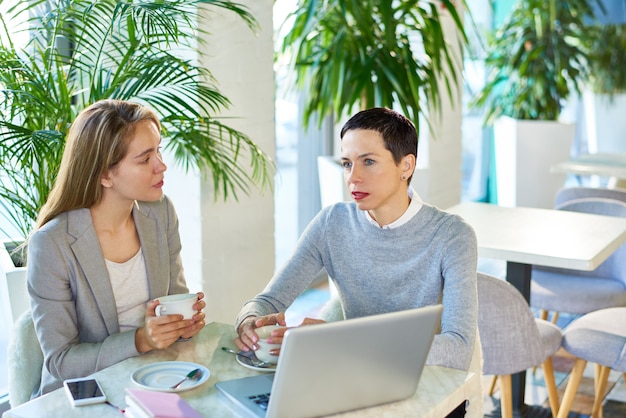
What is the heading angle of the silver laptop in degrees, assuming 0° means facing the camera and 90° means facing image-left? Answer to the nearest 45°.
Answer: approximately 135°

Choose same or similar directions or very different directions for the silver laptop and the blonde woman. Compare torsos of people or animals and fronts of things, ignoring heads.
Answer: very different directions

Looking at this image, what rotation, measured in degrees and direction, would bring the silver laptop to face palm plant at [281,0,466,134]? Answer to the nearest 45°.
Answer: approximately 45° to its right

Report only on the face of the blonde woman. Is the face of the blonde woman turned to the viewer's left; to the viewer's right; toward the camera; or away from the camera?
to the viewer's right

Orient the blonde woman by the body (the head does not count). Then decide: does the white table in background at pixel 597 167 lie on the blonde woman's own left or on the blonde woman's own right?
on the blonde woman's own left

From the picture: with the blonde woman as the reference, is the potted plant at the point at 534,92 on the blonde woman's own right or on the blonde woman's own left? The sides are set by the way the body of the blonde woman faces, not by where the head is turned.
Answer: on the blonde woman's own left

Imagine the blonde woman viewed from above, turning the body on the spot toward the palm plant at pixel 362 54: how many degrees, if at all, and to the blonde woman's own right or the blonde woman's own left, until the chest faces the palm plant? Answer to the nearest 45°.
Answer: approximately 90° to the blonde woman's own left
